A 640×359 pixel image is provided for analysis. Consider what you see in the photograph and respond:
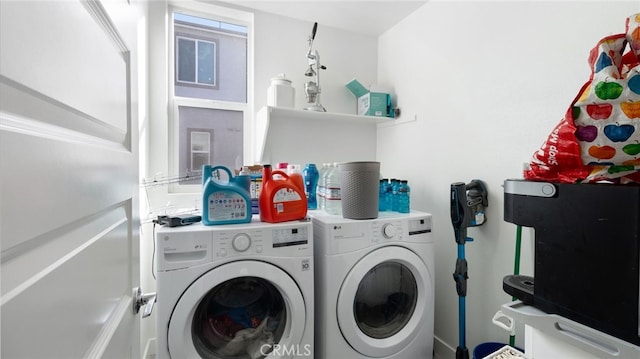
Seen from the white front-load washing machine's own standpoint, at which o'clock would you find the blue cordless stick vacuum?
The blue cordless stick vacuum is roughly at 9 o'clock from the white front-load washing machine.

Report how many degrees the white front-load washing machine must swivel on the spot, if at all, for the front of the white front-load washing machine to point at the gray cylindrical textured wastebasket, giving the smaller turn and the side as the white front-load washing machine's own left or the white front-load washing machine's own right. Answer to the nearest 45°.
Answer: approximately 90° to the white front-load washing machine's own left

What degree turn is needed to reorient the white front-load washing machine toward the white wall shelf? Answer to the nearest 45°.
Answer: approximately 135° to its left

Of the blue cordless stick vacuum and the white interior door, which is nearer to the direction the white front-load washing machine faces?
the white interior door

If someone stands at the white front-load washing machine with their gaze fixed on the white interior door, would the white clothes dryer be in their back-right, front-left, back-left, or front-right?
back-left

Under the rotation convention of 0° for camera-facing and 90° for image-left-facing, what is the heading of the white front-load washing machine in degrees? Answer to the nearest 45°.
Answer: approximately 0°
